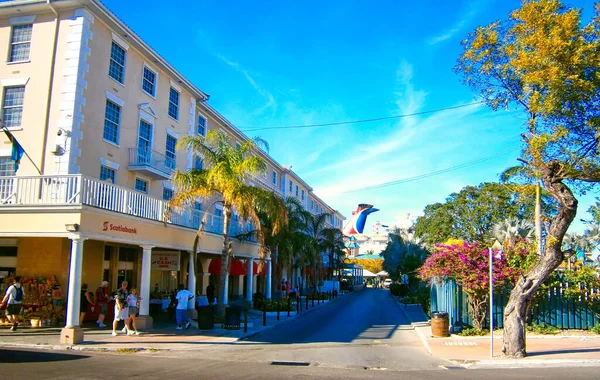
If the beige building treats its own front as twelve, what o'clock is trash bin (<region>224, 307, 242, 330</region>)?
The trash bin is roughly at 2 o'clock from the beige building.

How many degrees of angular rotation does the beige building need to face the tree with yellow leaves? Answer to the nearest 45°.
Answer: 0° — it already faces it

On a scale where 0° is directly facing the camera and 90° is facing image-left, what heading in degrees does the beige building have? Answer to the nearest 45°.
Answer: approximately 315°

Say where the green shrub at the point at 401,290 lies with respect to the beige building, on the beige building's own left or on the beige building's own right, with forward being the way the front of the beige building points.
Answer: on the beige building's own left
